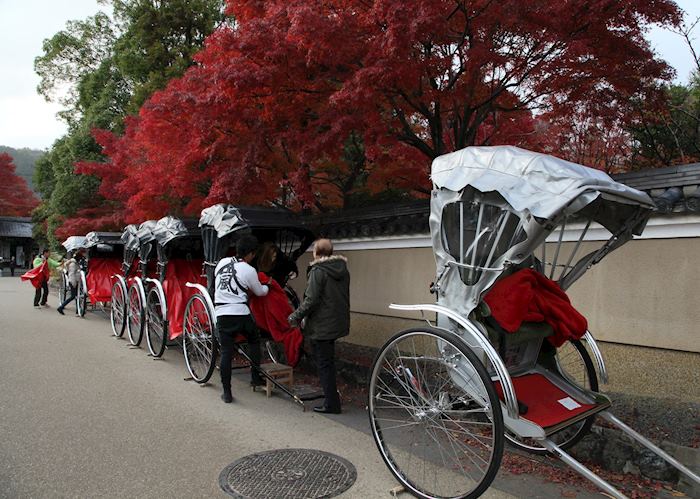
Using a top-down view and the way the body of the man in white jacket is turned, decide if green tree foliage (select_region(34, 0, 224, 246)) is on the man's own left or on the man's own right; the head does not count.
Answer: on the man's own left

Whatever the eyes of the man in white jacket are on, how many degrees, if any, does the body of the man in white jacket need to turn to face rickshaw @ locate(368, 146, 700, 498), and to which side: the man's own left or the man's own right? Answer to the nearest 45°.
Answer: approximately 90° to the man's own right

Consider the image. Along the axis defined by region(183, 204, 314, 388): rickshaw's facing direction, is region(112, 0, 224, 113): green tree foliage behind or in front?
behind

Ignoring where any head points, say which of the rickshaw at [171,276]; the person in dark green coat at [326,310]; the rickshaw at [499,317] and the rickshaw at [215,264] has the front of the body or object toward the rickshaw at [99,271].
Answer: the person in dark green coat

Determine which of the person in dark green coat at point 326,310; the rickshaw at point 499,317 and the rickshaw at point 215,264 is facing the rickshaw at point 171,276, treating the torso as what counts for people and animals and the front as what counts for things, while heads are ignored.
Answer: the person in dark green coat

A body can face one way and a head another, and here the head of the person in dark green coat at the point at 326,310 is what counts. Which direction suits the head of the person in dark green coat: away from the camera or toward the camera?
away from the camera

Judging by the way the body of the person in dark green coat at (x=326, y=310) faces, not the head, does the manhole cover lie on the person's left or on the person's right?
on the person's left

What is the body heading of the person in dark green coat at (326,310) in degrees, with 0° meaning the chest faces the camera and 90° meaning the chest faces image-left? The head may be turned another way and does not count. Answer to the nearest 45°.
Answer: approximately 135°

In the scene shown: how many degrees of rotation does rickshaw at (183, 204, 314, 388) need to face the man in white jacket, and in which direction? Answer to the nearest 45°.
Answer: approximately 45° to its right

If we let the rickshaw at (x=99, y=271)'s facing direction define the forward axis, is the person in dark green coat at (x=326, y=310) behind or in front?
in front

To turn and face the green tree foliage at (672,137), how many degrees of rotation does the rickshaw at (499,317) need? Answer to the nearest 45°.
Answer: approximately 135° to its left

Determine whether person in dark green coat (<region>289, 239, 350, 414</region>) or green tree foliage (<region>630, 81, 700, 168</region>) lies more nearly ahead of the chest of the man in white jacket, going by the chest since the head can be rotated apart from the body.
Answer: the green tree foliage

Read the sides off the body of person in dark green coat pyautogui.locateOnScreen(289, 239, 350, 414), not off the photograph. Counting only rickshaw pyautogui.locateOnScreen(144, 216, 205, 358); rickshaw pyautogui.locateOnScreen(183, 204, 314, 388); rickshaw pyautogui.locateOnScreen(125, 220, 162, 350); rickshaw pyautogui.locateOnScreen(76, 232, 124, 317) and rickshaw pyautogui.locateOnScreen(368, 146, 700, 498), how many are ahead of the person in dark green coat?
4

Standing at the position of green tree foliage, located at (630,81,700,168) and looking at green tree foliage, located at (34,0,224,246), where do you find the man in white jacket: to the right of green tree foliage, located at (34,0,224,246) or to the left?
left

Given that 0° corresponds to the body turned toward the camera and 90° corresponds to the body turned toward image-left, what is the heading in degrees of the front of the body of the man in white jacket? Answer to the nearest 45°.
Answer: approximately 225°
